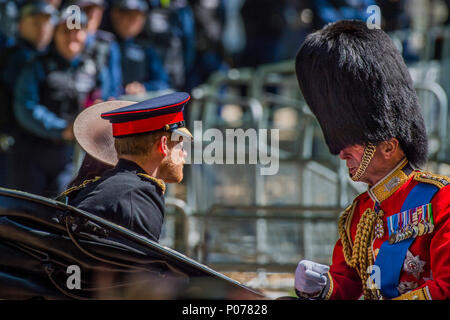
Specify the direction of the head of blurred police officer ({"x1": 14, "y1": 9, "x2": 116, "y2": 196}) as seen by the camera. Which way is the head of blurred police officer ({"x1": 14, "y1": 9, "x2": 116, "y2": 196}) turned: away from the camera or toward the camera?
toward the camera

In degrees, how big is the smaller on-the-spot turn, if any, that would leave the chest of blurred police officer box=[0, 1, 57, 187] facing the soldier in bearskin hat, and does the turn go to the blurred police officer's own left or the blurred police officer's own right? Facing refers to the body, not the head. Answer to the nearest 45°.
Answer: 0° — they already face them

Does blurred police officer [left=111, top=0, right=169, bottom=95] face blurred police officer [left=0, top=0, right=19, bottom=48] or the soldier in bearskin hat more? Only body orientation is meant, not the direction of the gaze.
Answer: the soldier in bearskin hat

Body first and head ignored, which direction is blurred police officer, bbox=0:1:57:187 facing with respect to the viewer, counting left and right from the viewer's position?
facing the viewer and to the right of the viewer

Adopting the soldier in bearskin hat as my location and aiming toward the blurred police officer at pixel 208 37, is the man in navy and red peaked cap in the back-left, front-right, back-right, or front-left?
front-left

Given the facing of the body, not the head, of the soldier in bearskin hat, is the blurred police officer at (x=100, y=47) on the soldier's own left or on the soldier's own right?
on the soldier's own right

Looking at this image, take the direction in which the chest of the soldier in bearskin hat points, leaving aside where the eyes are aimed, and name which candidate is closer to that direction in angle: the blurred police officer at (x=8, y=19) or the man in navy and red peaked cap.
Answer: the man in navy and red peaked cap

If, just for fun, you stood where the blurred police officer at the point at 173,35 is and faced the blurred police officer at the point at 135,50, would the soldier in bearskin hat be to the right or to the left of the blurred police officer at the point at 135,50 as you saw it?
left

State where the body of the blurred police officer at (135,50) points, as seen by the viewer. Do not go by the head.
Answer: toward the camera

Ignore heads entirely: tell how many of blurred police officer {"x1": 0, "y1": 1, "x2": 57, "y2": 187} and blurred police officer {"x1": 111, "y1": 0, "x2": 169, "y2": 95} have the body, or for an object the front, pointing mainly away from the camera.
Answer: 0

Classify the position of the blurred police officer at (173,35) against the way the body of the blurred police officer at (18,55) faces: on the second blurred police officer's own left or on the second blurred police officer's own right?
on the second blurred police officer's own left

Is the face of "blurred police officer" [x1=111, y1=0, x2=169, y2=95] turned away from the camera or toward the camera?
toward the camera

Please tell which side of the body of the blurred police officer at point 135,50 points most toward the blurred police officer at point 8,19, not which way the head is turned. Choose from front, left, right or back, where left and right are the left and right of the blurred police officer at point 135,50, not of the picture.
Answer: right

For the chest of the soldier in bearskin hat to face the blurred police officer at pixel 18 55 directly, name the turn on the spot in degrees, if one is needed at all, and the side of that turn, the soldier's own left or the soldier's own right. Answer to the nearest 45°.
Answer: approximately 90° to the soldier's own right

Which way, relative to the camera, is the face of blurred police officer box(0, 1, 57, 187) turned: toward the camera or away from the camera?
toward the camera

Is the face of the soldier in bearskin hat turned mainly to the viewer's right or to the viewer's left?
to the viewer's left
